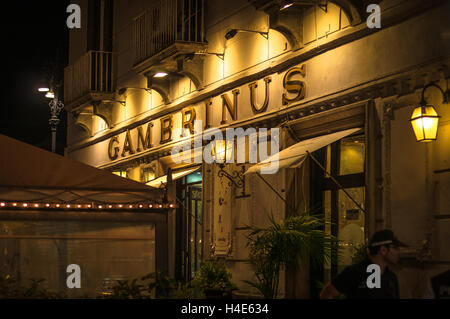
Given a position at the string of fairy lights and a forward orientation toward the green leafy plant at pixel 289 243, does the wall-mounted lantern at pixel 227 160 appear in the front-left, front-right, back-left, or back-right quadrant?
front-left

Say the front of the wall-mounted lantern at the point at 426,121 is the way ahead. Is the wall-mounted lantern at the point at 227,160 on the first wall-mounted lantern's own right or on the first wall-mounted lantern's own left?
on the first wall-mounted lantern's own right

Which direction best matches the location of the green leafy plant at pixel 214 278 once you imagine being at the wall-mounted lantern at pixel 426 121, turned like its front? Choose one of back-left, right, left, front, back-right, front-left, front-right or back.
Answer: right

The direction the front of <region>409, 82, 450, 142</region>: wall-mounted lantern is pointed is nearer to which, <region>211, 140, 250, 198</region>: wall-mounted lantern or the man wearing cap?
the man wearing cap

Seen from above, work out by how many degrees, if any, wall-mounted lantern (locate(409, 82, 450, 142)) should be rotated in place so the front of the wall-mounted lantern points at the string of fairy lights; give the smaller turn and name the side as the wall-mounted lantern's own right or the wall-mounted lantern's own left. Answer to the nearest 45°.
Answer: approximately 45° to the wall-mounted lantern's own right

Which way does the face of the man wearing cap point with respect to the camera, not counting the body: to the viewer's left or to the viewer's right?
to the viewer's right

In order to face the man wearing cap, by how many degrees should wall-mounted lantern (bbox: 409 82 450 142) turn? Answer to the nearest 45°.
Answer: approximately 45° to its left

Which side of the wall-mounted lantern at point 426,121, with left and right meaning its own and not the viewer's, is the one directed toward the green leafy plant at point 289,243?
right

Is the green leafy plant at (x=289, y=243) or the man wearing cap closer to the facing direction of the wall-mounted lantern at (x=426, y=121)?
the man wearing cap

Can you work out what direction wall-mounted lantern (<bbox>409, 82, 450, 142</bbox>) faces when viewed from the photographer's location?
facing the viewer and to the left of the viewer
